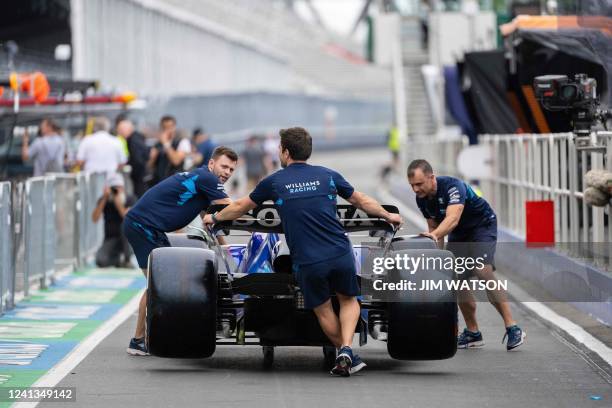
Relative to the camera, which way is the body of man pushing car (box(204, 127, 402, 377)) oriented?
away from the camera

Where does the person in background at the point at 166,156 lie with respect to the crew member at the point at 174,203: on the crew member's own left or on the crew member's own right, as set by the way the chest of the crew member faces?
on the crew member's own left

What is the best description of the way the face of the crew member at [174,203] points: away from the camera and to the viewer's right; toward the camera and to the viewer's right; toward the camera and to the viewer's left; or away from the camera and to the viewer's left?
toward the camera and to the viewer's right

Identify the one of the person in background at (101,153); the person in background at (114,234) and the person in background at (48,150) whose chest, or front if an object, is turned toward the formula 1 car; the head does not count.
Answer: the person in background at (114,234)

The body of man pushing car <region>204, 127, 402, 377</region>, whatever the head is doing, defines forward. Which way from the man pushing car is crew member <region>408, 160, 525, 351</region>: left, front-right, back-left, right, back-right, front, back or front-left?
front-right

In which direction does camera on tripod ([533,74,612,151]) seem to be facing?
to the viewer's left

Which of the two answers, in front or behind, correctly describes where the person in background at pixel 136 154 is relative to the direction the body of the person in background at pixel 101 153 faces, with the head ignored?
in front

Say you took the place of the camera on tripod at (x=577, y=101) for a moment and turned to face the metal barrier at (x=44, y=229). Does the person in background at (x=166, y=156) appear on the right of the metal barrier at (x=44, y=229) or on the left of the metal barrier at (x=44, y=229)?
right

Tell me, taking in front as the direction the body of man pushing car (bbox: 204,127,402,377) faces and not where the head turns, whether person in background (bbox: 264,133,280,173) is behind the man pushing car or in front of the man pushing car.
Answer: in front

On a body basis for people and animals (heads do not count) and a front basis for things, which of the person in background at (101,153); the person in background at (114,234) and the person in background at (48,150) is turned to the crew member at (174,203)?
the person in background at (114,234)

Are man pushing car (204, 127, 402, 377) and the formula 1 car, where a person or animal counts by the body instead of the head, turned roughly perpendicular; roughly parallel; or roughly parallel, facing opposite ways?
roughly parallel

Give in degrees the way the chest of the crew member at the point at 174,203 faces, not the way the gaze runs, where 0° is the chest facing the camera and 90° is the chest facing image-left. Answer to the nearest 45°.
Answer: approximately 270°

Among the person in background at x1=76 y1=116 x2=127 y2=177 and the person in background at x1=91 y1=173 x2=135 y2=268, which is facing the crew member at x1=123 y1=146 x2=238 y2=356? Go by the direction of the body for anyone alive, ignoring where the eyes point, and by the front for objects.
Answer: the person in background at x1=91 y1=173 x2=135 y2=268

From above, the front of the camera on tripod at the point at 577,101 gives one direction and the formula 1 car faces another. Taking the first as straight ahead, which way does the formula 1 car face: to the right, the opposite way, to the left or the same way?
to the right

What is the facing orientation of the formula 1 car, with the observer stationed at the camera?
facing away from the viewer

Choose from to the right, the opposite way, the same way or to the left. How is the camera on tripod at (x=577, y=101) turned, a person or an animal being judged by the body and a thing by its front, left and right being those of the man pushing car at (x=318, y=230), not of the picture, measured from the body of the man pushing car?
to the left
